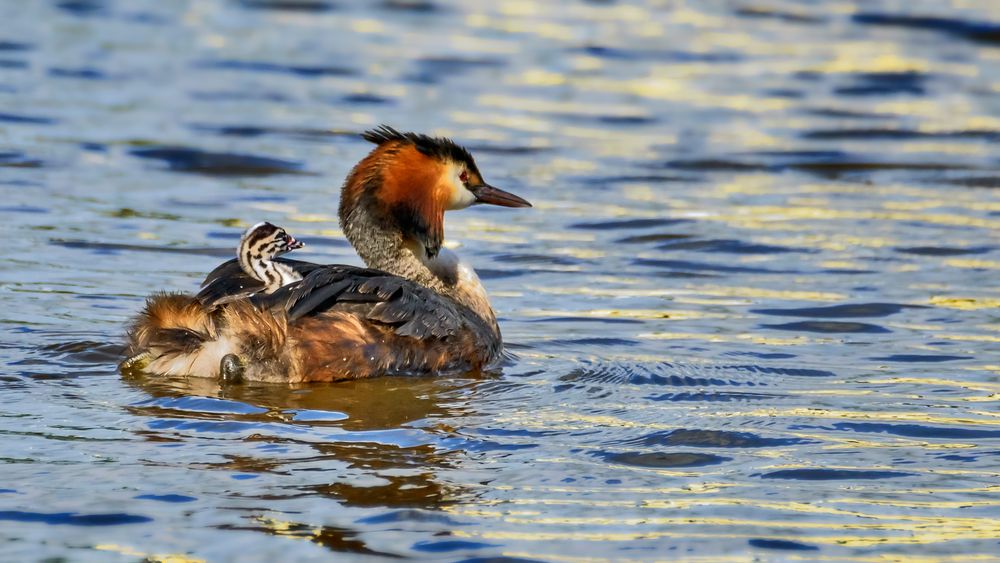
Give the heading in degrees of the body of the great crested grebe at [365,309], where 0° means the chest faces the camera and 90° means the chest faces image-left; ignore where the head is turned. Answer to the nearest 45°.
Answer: approximately 270°

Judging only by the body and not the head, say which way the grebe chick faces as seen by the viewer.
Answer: to the viewer's right
